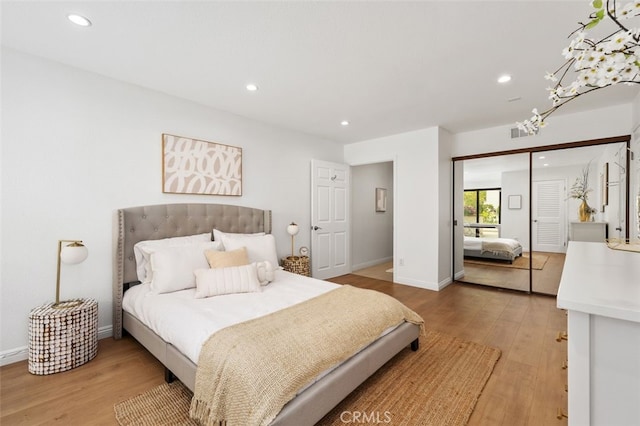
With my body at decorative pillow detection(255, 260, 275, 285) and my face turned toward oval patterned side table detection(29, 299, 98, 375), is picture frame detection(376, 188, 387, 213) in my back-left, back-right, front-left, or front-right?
back-right

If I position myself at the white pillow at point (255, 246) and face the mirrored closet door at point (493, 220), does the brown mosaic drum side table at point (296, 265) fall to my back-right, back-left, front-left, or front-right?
front-left

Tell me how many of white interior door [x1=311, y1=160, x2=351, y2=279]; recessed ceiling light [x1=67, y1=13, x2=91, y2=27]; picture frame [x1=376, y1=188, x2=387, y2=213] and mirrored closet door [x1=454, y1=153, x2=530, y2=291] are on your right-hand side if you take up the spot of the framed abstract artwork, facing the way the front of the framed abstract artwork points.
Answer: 1

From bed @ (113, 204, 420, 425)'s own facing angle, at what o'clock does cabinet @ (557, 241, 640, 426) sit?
The cabinet is roughly at 12 o'clock from the bed.

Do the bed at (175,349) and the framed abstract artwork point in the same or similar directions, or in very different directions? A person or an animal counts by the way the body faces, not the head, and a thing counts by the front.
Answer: same or similar directions

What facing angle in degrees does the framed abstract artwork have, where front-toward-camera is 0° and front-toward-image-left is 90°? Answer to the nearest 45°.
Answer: approximately 315°

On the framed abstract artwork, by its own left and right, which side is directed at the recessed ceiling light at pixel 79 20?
right

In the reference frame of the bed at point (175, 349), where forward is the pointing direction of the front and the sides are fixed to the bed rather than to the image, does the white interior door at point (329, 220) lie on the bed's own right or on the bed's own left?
on the bed's own left

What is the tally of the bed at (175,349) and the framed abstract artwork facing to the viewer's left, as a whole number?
0

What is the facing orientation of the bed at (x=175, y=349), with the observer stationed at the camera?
facing the viewer and to the right of the viewer
